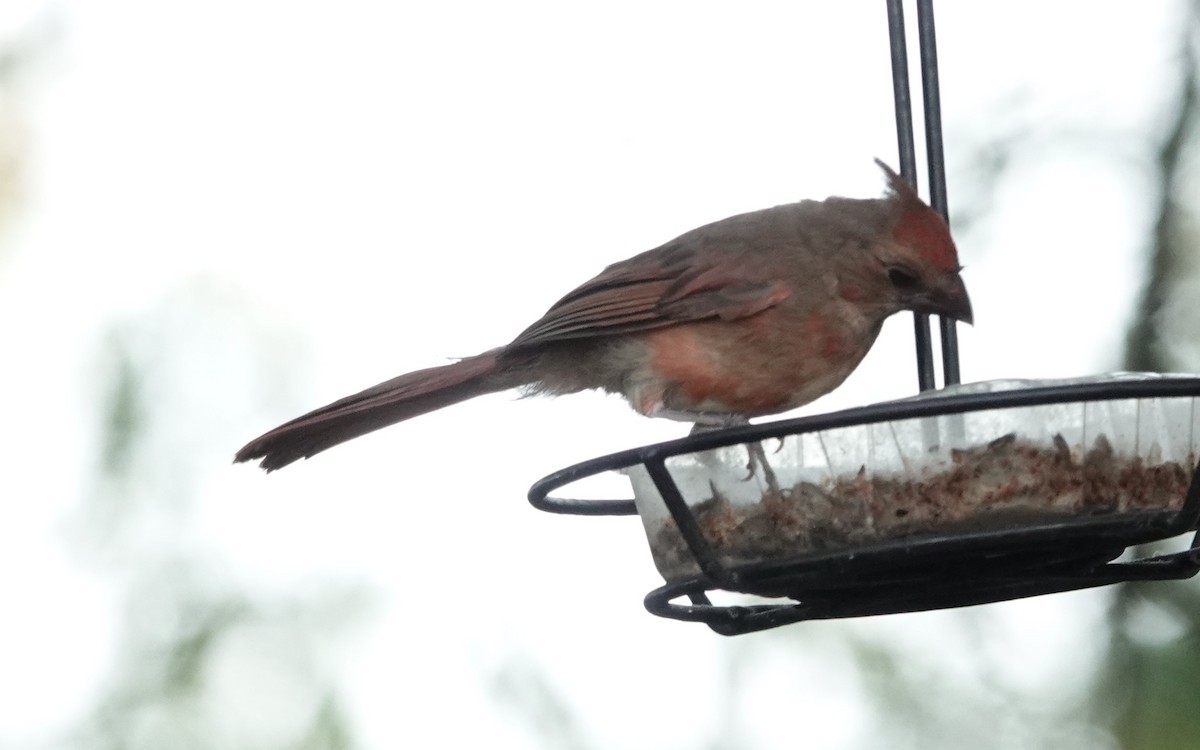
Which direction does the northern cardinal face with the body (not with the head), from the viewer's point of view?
to the viewer's right
